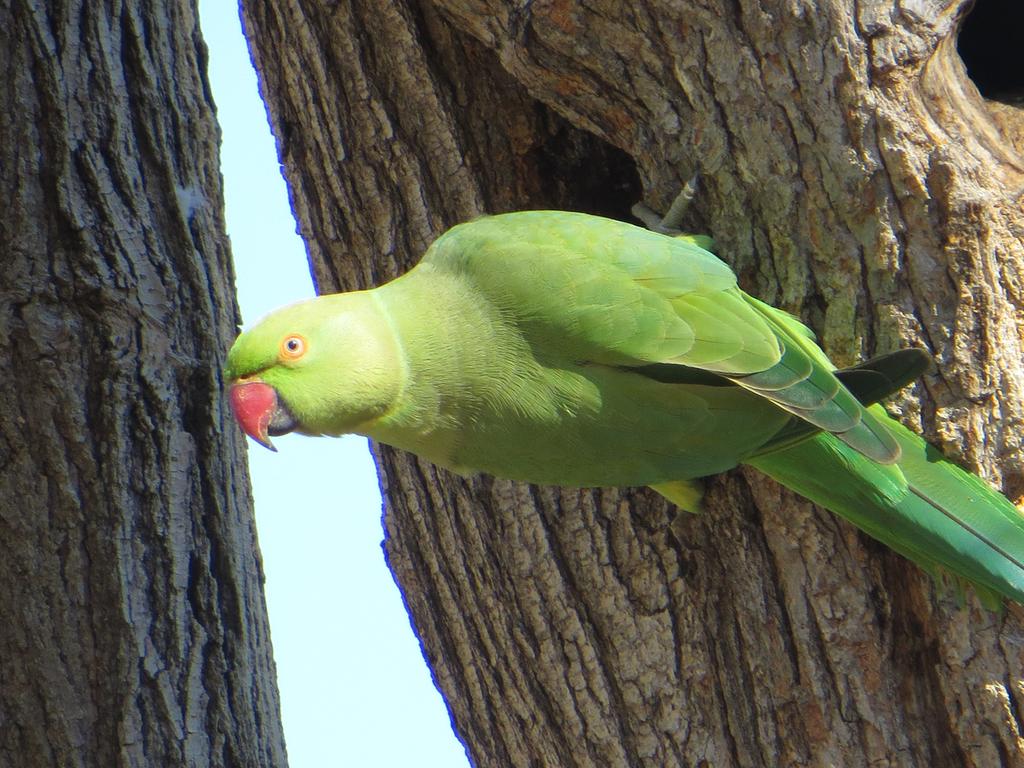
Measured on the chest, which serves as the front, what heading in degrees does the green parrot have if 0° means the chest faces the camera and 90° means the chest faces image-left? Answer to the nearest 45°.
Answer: approximately 90°

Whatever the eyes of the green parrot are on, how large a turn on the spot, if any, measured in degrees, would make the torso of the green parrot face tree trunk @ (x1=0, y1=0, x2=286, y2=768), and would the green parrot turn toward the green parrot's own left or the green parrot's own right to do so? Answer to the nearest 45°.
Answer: approximately 45° to the green parrot's own left
